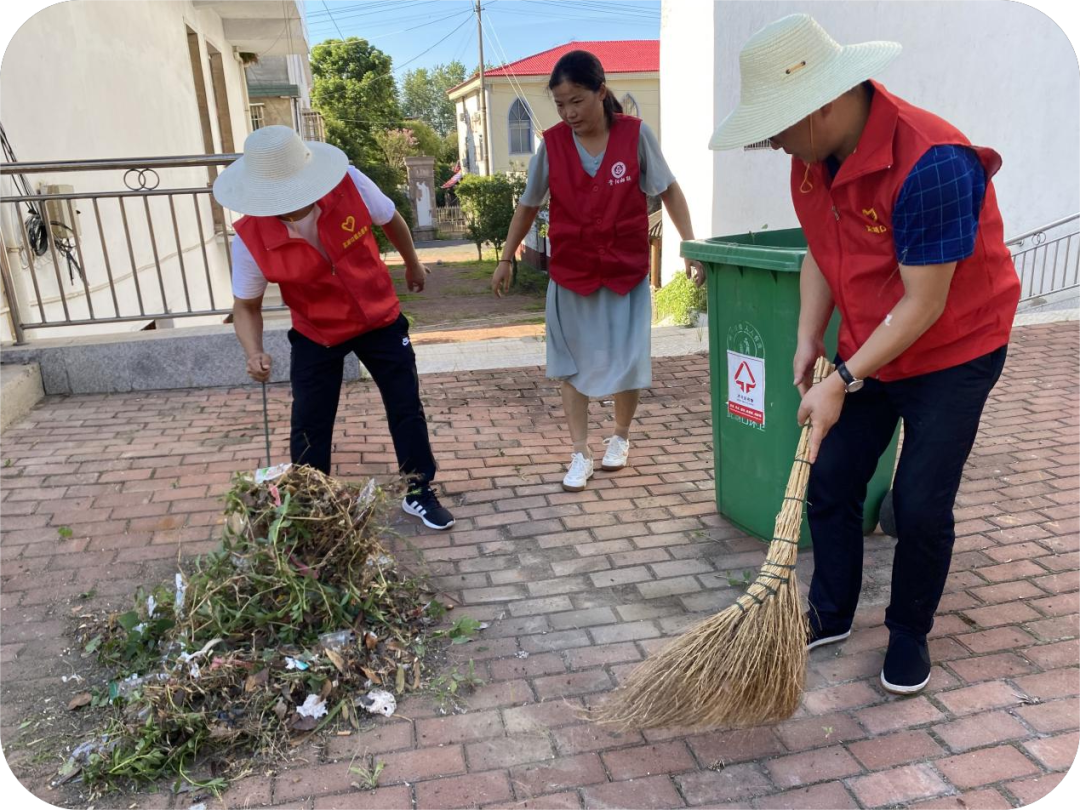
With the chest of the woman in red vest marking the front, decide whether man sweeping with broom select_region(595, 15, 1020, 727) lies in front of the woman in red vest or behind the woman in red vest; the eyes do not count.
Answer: in front

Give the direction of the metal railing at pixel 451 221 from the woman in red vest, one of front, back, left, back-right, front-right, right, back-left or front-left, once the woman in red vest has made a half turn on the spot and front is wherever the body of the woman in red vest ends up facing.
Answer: front

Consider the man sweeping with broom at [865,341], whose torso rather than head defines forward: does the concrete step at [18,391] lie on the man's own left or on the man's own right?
on the man's own right

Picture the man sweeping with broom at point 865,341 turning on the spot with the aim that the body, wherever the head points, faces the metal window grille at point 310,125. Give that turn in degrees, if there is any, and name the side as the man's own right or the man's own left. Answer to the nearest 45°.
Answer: approximately 90° to the man's own right

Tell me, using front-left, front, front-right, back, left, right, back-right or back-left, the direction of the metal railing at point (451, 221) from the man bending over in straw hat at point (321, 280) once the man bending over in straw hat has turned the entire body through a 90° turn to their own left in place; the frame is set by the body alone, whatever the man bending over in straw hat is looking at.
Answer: left

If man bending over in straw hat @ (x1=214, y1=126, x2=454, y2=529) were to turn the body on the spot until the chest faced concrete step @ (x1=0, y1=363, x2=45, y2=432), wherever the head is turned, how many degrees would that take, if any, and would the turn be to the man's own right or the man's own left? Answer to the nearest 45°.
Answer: approximately 135° to the man's own right

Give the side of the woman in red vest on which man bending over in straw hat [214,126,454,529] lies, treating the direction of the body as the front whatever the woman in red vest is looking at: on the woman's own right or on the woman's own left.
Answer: on the woman's own right

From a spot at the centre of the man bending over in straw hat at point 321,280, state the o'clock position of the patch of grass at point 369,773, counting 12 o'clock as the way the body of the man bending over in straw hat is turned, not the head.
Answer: The patch of grass is roughly at 12 o'clock from the man bending over in straw hat.

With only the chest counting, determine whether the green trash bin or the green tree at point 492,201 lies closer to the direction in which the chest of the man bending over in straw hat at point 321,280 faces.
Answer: the green trash bin

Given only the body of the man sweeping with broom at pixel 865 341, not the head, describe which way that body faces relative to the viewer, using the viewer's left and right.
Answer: facing the viewer and to the left of the viewer

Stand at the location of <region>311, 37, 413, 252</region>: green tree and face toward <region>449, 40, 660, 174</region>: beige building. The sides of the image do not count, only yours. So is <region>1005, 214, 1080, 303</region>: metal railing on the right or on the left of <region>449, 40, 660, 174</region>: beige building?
right

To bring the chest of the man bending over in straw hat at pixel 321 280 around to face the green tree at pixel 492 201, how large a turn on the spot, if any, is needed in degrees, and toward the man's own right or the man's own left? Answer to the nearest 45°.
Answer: approximately 180°

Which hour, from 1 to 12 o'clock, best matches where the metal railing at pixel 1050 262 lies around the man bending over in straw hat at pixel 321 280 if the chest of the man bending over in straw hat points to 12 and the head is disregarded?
The metal railing is roughly at 8 o'clock from the man bending over in straw hat.

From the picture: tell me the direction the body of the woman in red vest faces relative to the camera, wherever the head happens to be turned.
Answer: toward the camera

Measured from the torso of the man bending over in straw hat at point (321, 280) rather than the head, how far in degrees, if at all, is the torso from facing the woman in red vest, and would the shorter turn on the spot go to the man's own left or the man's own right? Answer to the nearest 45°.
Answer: approximately 90° to the man's own left

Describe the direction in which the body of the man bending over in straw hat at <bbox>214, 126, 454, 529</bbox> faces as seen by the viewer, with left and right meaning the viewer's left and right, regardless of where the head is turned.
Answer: facing the viewer

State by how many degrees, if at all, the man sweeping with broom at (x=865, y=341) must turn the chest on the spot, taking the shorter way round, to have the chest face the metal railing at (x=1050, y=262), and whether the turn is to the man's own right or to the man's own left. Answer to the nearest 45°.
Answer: approximately 135° to the man's own right

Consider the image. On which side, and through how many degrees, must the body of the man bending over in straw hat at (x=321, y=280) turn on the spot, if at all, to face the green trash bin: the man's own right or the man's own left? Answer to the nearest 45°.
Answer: approximately 90° to the man's own left

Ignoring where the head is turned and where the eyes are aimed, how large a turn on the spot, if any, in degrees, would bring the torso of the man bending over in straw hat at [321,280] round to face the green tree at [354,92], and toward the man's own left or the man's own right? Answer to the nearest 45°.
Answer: approximately 180°

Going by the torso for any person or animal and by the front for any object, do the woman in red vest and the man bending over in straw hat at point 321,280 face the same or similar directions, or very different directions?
same or similar directions
